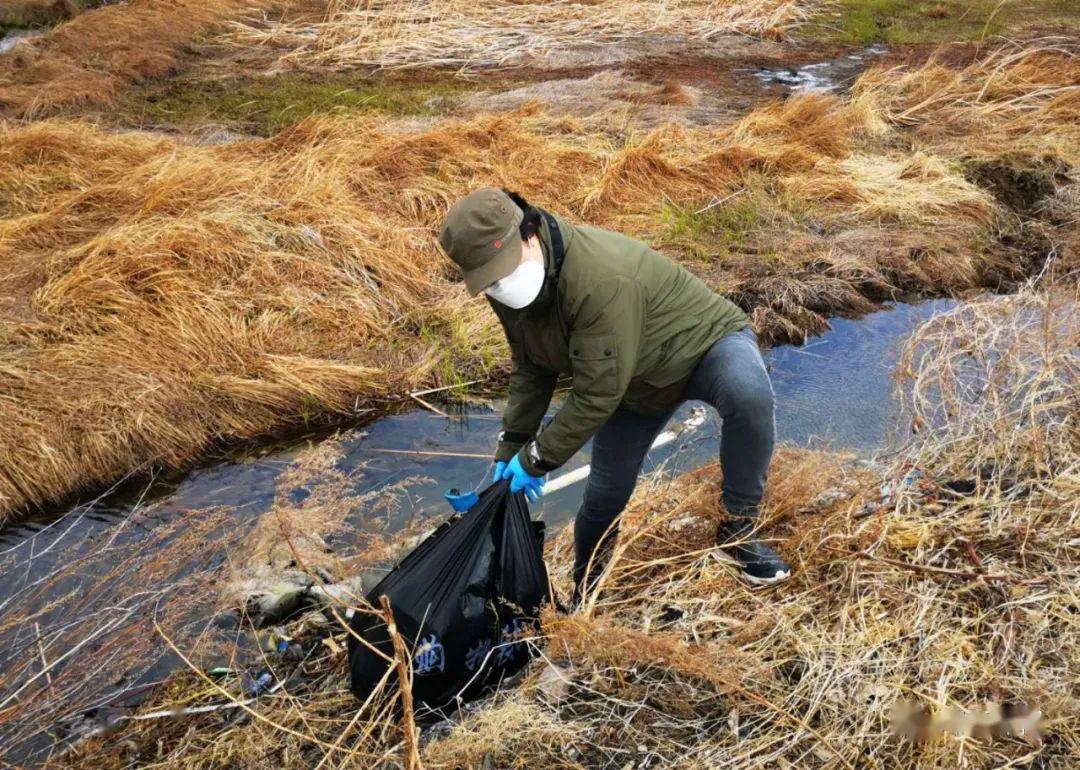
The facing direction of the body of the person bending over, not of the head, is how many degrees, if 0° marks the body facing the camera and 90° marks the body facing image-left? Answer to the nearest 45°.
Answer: approximately 45°

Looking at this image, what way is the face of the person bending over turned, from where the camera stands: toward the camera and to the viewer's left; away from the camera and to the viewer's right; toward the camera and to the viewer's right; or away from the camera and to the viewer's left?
toward the camera and to the viewer's left
